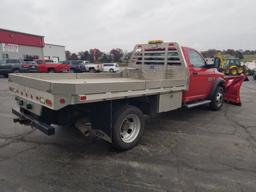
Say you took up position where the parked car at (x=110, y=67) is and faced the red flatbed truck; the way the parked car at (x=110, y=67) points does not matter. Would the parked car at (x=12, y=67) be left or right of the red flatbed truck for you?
right

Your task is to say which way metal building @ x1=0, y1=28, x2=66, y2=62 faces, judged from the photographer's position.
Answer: facing the viewer and to the right of the viewer

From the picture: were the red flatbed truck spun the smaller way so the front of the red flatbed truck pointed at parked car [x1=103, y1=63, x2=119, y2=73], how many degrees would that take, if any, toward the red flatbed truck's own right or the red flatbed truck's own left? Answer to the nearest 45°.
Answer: approximately 45° to the red flatbed truck's own left

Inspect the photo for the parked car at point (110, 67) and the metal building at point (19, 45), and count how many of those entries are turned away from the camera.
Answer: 0

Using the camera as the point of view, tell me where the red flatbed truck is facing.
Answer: facing away from the viewer and to the right of the viewer

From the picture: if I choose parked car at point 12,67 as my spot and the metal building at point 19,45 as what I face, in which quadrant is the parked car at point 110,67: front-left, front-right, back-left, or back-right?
front-right

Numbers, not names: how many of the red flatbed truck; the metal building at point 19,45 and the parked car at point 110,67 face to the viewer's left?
0
